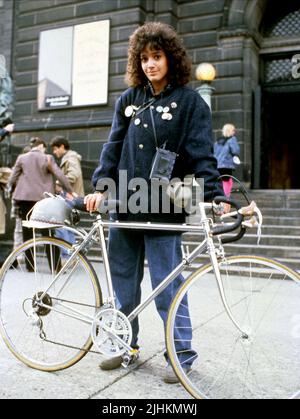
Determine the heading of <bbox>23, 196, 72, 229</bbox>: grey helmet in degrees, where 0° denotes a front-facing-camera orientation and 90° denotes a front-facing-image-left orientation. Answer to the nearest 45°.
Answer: approximately 90°

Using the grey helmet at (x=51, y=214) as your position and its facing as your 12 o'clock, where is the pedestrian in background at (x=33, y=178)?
The pedestrian in background is roughly at 3 o'clock from the grey helmet.

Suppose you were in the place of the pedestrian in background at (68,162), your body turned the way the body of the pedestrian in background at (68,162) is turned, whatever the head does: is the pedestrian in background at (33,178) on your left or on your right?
on your left

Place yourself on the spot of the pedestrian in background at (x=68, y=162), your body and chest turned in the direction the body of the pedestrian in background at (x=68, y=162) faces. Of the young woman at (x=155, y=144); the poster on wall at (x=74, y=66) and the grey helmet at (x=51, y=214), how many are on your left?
2

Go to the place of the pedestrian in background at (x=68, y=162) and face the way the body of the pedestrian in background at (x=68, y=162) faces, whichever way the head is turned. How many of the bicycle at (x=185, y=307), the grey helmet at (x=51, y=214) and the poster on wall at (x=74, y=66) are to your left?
2

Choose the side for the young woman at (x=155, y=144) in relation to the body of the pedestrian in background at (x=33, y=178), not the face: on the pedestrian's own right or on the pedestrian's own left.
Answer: on the pedestrian's own right

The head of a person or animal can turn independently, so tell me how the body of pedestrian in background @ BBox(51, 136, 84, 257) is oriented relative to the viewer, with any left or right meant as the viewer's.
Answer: facing to the left of the viewer

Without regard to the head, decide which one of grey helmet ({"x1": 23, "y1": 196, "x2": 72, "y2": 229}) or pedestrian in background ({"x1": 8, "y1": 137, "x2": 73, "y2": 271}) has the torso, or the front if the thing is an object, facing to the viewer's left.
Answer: the grey helmet
